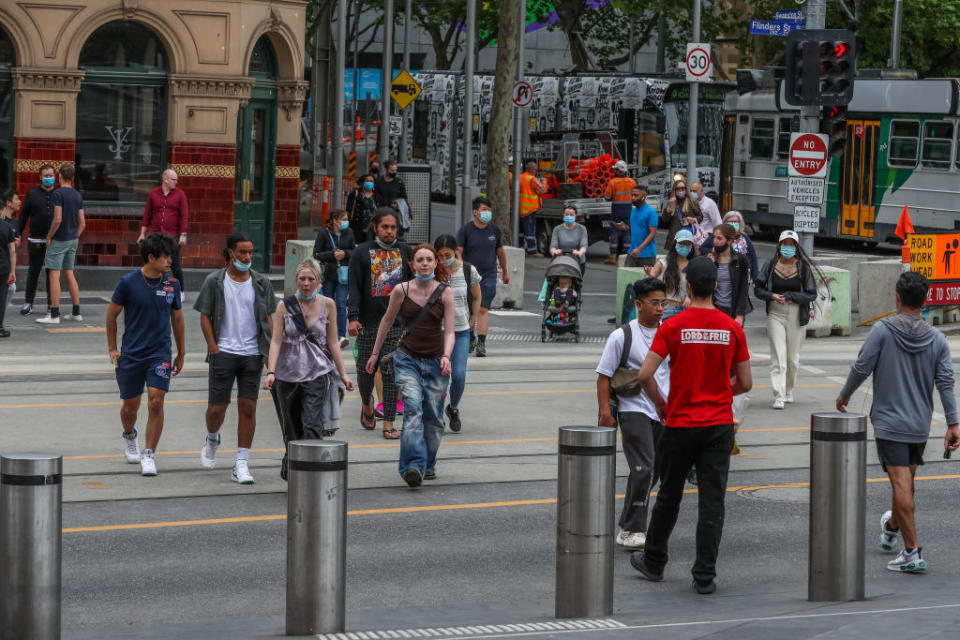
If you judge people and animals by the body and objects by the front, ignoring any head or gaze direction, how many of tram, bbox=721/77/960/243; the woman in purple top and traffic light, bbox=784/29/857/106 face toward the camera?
2

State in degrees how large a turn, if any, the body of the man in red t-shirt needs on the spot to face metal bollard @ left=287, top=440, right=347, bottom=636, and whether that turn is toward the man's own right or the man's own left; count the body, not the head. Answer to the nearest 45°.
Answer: approximately 135° to the man's own left

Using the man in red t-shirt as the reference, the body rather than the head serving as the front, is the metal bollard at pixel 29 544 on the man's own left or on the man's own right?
on the man's own left

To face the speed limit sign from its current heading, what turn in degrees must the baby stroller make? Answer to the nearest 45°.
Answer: approximately 180°

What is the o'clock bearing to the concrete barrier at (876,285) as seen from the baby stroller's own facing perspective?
The concrete barrier is roughly at 8 o'clock from the baby stroller.

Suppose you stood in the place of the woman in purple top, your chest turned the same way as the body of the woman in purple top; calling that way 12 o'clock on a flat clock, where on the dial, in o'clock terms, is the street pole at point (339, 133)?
The street pole is roughly at 6 o'clock from the woman in purple top.

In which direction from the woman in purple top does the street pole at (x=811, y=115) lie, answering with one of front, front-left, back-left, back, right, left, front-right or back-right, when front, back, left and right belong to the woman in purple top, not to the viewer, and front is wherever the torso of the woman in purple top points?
back-left

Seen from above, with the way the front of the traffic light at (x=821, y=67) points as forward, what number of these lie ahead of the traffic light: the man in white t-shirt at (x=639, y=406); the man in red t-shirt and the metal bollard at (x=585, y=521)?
3

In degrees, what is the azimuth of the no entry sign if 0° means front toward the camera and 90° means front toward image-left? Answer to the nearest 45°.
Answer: approximately 0°

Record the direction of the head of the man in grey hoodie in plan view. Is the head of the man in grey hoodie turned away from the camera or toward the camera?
away from the camera

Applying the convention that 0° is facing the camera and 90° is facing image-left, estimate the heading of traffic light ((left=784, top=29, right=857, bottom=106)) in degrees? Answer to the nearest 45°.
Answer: approximately 0°
